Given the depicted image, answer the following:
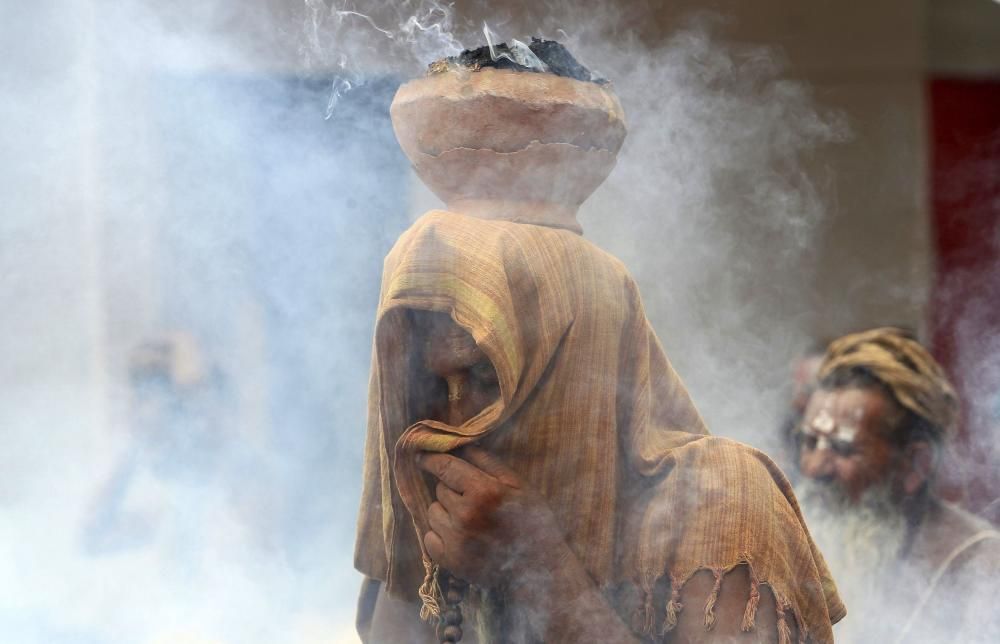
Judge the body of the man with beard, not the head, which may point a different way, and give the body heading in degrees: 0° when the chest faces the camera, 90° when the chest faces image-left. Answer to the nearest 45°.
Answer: approximately 45°
